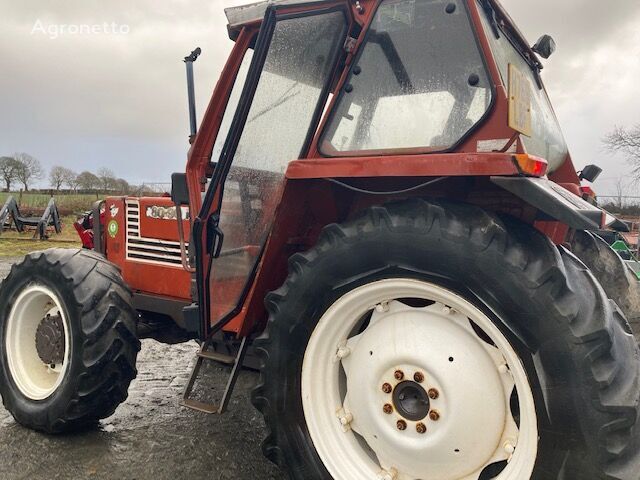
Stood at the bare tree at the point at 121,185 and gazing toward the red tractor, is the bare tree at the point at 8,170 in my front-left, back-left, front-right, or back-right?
back-right

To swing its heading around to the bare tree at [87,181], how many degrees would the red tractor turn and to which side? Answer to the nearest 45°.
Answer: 0° — it already faces it

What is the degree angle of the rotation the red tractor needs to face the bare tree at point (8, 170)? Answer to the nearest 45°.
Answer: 0° — it already faces it

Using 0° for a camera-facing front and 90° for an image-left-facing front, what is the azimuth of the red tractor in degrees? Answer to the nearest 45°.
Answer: approximately 135°

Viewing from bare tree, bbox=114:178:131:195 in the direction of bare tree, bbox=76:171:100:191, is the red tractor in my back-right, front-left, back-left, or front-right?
back-left

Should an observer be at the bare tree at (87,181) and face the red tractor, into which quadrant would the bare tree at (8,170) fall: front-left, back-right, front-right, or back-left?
back-right

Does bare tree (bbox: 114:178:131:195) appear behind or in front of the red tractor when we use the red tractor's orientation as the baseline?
in front
